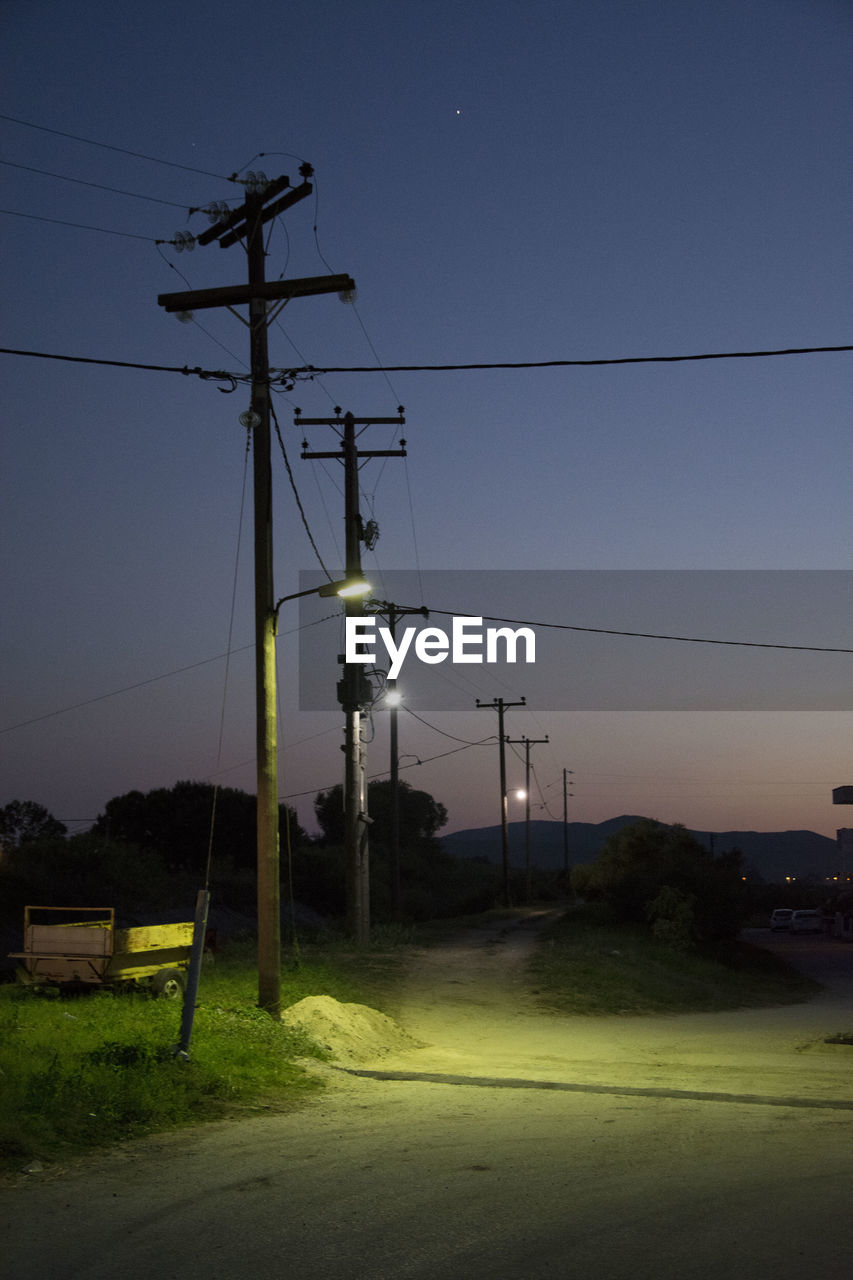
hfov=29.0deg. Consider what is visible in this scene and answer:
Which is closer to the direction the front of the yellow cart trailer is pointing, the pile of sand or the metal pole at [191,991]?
the metal pole

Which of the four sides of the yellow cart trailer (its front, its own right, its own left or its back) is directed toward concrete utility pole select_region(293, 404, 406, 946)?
back

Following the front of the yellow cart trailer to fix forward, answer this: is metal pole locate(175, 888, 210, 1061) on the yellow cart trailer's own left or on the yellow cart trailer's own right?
on the yellow cart trailer's own left

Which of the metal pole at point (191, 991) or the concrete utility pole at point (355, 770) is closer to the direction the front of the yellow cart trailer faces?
the metal pole

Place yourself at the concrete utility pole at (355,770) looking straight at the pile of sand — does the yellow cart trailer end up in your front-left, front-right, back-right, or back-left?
front-right
